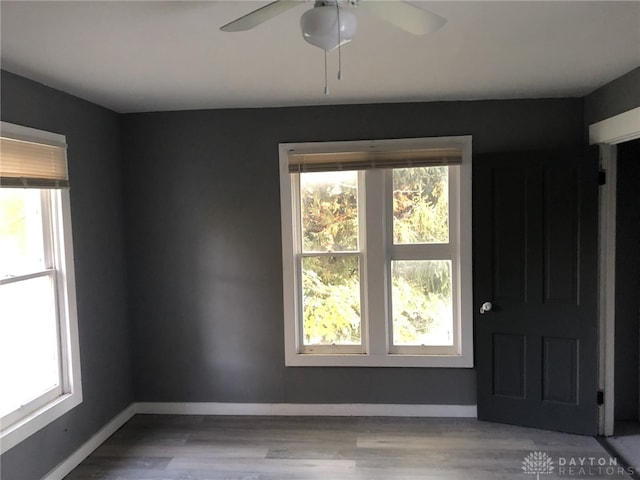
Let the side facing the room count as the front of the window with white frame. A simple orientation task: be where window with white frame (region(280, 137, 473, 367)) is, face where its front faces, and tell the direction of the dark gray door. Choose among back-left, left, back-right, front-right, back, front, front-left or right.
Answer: left

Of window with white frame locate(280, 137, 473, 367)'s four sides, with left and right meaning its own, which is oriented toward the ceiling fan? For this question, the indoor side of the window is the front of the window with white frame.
front

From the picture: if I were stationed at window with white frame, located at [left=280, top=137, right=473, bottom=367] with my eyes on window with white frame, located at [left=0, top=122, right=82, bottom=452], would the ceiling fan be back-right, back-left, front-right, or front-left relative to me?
front-left

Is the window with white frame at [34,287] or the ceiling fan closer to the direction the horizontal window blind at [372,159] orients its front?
the ceiling fan

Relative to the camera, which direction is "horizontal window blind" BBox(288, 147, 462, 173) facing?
toward the camera

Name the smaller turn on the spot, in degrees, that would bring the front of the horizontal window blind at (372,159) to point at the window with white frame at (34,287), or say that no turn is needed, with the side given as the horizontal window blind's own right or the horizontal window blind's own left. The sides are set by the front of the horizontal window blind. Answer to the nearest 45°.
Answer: approximately 45° to the horizontal window blind's own right

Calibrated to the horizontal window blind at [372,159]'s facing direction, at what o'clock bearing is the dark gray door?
The dark gray door is roughly at 9 o'clock from the horizontal window blind.

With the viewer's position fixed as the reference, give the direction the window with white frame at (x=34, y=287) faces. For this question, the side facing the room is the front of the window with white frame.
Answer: facing the viewer and to the right of the viewer

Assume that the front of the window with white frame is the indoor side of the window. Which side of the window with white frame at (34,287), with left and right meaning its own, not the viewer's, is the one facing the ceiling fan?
front

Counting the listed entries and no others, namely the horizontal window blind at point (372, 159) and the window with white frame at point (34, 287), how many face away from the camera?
0

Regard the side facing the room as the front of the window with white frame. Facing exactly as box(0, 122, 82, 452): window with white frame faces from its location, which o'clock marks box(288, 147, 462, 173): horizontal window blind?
The horizontal window blind is roughly at 11 o'clock from the window with white frame.

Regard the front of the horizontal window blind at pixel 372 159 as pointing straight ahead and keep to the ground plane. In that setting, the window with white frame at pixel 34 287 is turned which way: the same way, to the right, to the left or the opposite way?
to the left

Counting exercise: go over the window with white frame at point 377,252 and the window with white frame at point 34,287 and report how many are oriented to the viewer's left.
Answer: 0

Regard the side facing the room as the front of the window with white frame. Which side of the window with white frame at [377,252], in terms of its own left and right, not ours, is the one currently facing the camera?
front

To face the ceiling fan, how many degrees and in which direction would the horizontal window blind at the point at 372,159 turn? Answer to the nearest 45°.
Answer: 0° — it already faces it
